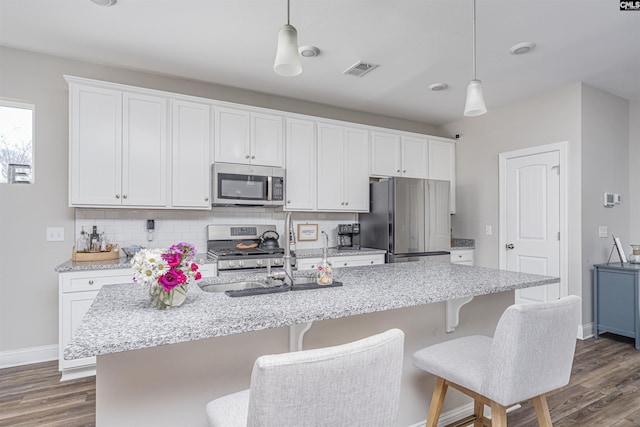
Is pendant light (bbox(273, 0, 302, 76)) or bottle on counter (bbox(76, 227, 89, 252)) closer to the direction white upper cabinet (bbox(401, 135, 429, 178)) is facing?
the pendant light

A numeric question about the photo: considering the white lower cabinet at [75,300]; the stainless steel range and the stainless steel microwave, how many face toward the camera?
3

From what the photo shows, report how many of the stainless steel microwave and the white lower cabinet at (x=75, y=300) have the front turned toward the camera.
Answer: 2

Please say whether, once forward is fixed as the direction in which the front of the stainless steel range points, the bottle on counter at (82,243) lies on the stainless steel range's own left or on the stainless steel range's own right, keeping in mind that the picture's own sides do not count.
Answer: on the stainless steel range's own right

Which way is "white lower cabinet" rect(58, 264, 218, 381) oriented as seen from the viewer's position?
toward the camera

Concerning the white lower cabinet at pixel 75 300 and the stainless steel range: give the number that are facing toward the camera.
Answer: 2

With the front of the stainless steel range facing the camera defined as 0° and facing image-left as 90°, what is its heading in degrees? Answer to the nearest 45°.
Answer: approximately 0°

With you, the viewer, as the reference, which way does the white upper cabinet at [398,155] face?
facing the viewer and to the right of the viewer

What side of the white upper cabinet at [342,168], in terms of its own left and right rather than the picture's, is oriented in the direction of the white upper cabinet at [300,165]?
right

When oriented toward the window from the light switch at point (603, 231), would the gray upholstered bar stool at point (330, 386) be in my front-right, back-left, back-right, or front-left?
front-left

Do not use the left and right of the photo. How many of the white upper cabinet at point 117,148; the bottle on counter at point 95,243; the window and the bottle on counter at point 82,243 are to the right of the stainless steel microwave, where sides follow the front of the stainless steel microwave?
4

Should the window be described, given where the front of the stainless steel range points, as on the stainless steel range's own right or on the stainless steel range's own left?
on the stainless steel range's own right

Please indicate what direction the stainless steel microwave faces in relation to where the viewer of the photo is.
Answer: facing the viewer

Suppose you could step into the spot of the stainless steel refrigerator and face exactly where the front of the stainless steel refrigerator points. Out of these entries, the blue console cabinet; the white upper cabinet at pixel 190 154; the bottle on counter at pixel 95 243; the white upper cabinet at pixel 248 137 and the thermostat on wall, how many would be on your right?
3

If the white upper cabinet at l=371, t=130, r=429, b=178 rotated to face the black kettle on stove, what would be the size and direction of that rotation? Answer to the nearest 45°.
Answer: approximately 90° to its right

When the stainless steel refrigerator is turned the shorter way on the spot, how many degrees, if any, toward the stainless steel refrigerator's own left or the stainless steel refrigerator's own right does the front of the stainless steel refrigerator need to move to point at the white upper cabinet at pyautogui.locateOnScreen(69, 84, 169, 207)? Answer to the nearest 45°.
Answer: approximately 90° to the stainless steel refrigerator's own right
